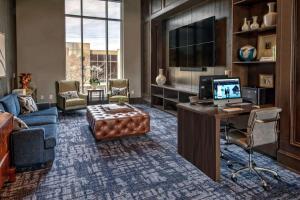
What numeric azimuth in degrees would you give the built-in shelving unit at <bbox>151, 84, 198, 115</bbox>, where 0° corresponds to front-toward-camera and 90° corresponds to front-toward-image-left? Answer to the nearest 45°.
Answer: approximately 45°

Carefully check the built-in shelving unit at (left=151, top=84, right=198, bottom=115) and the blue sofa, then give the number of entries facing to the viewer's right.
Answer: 1

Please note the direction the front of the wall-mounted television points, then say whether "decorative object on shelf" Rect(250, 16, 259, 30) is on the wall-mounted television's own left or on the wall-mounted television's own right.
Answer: on the wall-mounted television's own left

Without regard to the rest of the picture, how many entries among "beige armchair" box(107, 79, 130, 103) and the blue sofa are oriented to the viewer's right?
1

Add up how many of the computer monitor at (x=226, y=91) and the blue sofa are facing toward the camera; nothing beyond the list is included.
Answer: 1

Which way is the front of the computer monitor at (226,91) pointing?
toward the camera

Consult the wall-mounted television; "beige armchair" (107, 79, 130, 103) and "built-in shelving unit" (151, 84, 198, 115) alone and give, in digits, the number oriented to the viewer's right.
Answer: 0

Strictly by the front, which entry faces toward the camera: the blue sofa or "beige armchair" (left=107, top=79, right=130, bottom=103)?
the beige armchair

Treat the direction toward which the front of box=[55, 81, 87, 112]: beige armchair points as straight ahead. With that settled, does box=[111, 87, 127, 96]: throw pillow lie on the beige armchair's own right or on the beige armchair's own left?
on the beige armchair's own left

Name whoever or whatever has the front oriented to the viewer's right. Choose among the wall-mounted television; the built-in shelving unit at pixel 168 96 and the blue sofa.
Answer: the blue sofa

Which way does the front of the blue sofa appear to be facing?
to the viewer's right

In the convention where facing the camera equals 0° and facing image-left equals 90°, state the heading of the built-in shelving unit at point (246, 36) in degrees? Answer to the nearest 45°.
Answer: approximately 45°

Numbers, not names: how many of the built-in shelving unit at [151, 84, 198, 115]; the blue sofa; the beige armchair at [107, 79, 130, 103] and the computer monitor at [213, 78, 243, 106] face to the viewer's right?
1

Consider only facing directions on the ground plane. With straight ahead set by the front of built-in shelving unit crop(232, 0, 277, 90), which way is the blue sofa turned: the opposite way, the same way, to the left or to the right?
the opposite way

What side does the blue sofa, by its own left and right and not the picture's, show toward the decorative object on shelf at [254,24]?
front
